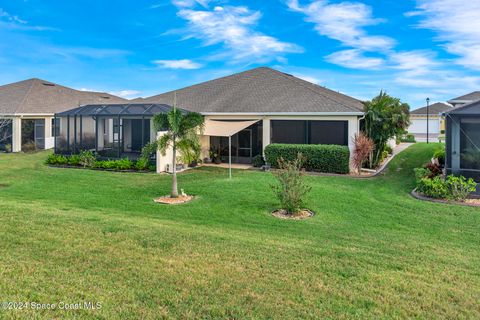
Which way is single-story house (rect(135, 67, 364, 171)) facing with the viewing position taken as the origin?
facing away from the viewer

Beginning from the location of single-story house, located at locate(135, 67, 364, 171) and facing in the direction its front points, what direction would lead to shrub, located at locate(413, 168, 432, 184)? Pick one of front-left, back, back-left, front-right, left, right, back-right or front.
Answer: back-right

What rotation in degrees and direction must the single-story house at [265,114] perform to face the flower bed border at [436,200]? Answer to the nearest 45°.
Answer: approximately 135° to its right

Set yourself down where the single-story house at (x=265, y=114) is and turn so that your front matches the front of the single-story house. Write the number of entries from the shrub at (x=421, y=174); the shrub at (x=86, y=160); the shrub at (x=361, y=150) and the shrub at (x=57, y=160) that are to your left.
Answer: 2

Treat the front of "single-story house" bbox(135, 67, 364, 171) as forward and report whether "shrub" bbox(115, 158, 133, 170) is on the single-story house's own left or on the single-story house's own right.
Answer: on the single-story house's own left

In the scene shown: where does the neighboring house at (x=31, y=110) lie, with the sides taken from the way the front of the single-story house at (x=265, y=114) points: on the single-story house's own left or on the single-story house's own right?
on the single-story house's own left

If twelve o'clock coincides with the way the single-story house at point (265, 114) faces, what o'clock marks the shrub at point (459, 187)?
The shrub is roughly at 5 o'clock from the single-story house.

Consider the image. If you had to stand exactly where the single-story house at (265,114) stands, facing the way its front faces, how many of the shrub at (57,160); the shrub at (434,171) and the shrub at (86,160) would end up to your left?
2

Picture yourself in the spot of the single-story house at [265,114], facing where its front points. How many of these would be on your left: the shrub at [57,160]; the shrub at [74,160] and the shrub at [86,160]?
3
